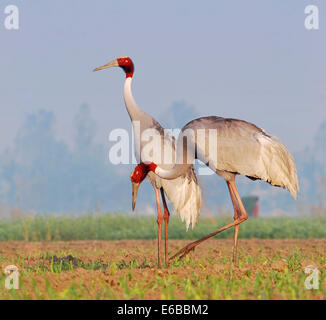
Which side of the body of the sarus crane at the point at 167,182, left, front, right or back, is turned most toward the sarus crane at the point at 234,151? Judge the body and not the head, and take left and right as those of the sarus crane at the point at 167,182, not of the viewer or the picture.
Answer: back

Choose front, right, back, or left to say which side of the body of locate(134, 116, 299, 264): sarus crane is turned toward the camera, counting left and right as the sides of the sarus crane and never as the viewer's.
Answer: left

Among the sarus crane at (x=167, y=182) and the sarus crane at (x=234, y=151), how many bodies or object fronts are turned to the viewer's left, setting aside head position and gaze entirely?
2

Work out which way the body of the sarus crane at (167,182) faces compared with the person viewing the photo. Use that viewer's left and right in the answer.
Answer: facing to the left of the viewer

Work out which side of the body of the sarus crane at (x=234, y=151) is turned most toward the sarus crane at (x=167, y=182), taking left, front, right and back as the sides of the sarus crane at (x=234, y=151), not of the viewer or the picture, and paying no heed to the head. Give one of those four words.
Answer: front
